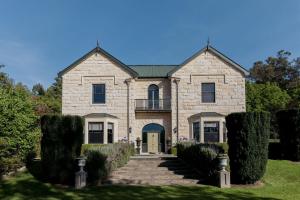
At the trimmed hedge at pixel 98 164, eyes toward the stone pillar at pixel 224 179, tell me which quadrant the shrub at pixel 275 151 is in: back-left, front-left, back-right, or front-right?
front-left

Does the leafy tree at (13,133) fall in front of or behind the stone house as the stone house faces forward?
in front

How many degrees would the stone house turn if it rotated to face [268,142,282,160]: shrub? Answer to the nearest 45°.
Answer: approximately 45° to its left

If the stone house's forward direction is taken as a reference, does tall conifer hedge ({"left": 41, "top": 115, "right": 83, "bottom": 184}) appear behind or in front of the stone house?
in front

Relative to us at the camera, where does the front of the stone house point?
facing the viewer

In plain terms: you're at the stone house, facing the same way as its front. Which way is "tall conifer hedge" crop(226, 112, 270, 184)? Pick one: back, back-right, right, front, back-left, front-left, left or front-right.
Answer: front

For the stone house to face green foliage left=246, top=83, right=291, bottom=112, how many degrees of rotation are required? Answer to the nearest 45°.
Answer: approximately 135° to its left

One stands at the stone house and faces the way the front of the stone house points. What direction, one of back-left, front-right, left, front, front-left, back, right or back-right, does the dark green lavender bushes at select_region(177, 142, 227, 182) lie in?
front

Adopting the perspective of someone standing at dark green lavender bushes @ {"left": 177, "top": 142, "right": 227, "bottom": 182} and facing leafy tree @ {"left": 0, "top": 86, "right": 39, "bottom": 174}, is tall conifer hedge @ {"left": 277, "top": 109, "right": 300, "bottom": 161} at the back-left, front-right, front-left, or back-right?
back-right

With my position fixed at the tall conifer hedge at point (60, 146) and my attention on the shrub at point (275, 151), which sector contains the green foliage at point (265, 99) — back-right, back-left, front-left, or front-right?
front-left

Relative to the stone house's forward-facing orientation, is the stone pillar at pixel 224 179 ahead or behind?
ahead

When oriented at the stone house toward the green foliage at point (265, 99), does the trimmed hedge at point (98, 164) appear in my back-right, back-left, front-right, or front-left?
back-right
